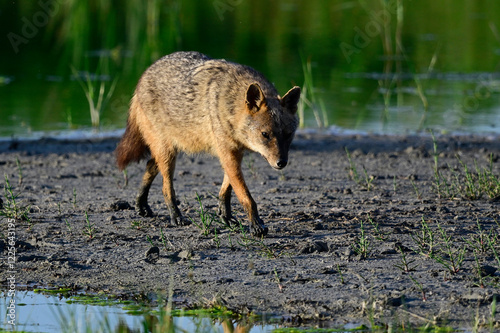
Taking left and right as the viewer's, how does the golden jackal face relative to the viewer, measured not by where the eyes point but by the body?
facing the viewer and to the right of the viewer

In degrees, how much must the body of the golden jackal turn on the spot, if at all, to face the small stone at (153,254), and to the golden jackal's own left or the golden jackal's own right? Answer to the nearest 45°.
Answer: approximately 45° to the golden jackal's own right
